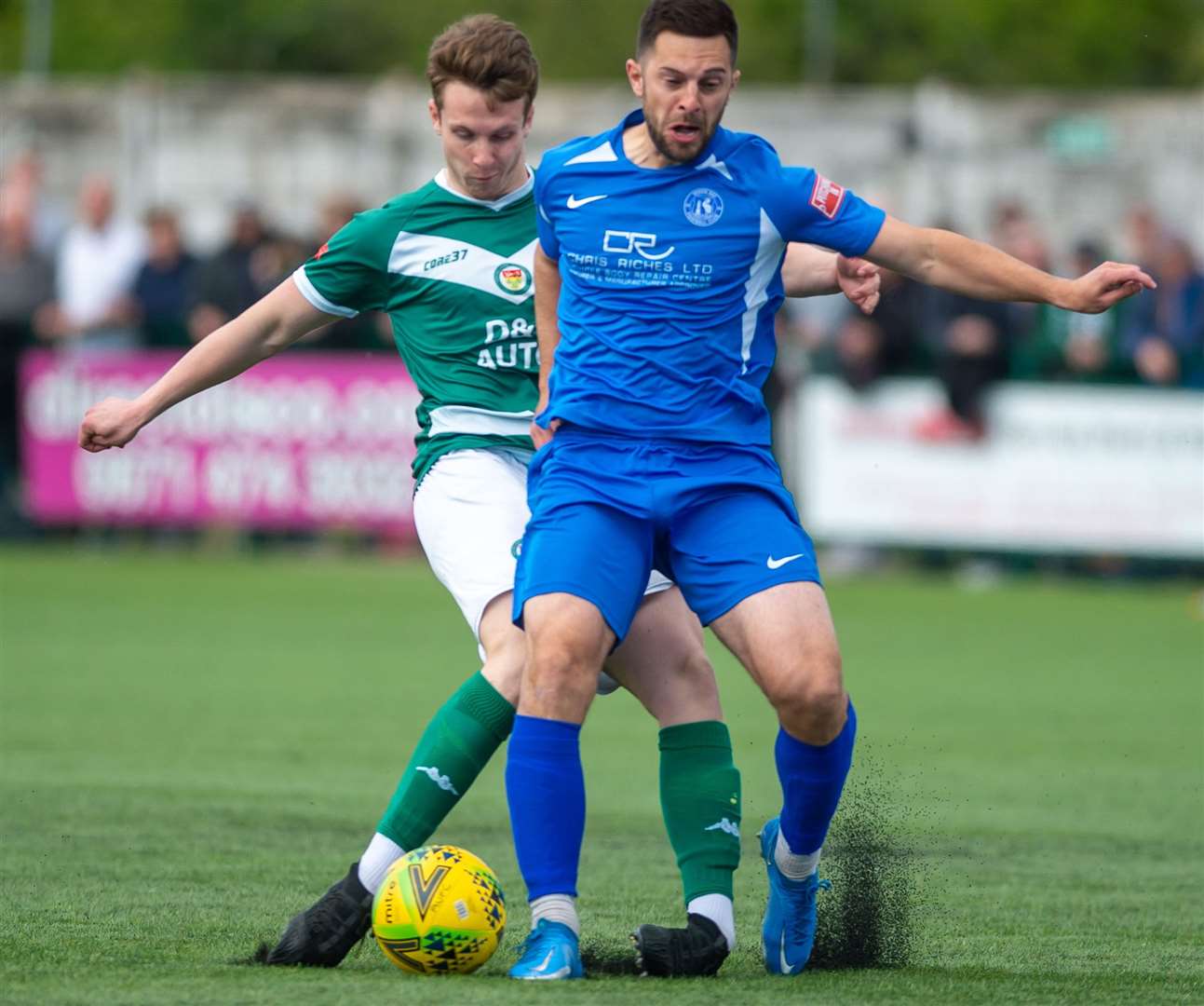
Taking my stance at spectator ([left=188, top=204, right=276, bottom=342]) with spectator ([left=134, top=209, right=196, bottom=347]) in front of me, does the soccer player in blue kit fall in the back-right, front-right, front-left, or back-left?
back-left

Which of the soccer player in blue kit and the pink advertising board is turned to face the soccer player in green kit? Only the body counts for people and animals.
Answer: the pink advertising board

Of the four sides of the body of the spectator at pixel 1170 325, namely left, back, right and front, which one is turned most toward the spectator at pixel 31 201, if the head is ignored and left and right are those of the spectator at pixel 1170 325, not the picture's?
right

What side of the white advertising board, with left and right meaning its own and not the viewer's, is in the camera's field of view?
front

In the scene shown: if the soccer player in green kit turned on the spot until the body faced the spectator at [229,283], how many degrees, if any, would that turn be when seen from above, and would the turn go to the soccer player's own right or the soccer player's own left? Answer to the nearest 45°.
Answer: approximately 180°

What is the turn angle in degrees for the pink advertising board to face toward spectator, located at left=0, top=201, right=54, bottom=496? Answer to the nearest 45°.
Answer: approximately 135° to its right

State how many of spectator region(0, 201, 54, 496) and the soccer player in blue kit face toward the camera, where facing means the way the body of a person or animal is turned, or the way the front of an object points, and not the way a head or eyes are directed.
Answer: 2

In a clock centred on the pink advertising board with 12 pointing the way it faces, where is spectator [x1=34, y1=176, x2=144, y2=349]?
The spectator is roughly at 4 o'clock from the pink advertising board.

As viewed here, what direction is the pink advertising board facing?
toward the camera

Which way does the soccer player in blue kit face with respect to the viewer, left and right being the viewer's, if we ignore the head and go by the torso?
facing the viewer

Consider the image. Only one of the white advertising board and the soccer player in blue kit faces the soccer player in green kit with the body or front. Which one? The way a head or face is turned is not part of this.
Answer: the white advertising board
